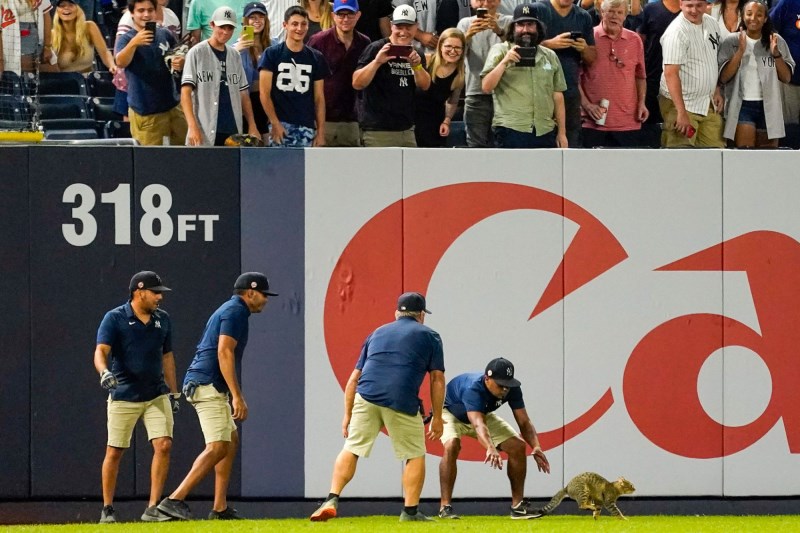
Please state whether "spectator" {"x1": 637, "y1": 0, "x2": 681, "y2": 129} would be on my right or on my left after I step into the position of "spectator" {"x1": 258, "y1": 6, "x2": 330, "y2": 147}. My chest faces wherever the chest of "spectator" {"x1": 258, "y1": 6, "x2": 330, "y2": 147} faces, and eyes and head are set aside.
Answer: on my left

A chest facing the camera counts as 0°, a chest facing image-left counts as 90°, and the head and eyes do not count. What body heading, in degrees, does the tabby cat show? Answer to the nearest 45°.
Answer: approximately 270°

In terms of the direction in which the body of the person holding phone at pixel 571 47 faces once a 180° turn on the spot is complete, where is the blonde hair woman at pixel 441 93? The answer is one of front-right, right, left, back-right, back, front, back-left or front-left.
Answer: left

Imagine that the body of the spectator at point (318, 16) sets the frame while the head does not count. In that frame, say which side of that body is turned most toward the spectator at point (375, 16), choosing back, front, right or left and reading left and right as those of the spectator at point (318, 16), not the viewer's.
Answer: left

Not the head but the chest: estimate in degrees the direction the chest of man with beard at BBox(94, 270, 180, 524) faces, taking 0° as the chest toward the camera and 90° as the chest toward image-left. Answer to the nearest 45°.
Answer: approximately 315°

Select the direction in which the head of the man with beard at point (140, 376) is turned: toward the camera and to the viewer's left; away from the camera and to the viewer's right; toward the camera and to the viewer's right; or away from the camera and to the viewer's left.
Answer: toward the camera and to the viewer's right

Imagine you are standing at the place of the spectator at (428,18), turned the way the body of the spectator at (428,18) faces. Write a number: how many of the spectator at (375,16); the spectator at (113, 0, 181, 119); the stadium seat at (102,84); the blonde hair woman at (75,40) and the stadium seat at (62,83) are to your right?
5

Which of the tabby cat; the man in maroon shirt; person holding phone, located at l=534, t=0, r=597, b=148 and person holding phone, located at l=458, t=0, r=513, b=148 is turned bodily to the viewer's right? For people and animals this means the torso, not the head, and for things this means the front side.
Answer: the tabby cat

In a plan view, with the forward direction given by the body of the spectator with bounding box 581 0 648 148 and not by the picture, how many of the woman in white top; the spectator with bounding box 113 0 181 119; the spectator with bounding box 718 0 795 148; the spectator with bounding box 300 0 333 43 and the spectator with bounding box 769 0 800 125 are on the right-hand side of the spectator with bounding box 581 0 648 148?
2

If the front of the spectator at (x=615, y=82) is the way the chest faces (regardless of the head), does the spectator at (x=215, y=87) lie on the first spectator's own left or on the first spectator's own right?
on the first spectator's own right
